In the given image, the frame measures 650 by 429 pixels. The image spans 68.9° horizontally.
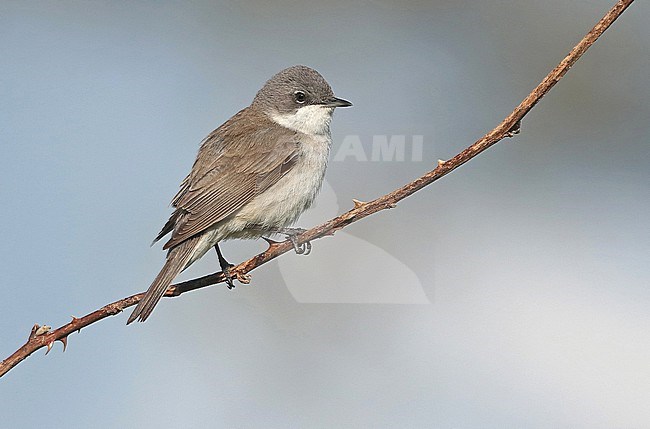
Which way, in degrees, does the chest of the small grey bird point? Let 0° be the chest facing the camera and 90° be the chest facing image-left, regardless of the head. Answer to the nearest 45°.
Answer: approximately 270°
